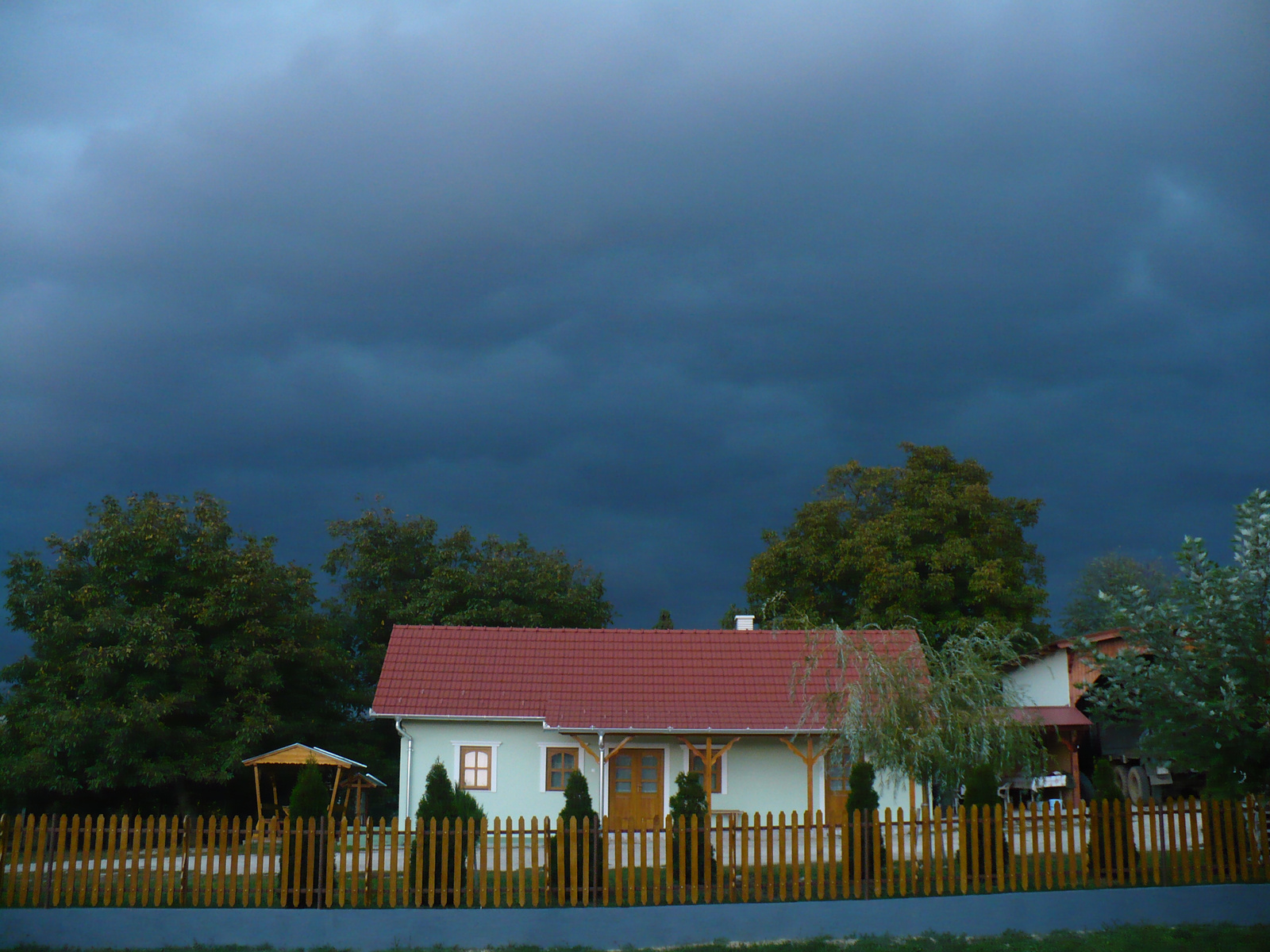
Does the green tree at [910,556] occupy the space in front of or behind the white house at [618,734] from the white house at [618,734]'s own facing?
behind

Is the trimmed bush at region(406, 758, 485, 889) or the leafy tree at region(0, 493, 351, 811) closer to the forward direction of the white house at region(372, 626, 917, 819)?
the trimmed bush

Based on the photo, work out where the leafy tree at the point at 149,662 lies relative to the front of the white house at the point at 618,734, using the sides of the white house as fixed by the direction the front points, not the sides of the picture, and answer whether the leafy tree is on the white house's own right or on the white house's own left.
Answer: on the white house's own right

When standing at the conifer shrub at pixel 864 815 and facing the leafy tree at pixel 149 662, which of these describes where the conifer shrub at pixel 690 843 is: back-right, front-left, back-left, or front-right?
front-left

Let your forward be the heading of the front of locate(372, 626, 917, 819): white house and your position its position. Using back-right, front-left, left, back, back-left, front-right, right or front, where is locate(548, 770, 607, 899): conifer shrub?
front

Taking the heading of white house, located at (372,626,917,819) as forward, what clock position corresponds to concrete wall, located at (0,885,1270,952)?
The concrete wall is roughly at 12 o'clock from the white house.

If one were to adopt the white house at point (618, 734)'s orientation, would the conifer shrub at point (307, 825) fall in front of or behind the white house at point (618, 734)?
in front

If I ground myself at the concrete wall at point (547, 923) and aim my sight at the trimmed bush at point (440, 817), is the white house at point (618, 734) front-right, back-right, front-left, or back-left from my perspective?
front-right

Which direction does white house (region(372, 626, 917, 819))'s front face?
toward the camera
